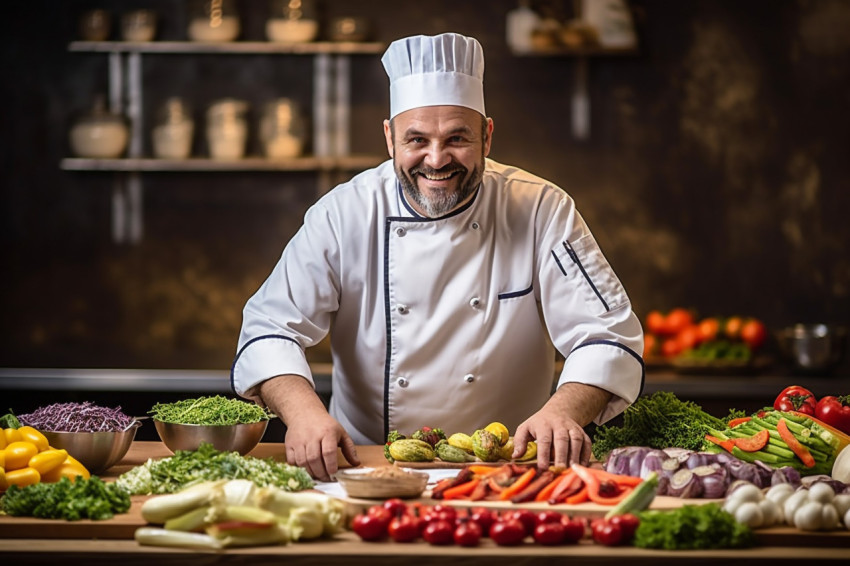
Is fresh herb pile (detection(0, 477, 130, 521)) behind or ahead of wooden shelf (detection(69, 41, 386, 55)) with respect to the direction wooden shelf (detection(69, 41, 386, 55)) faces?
ahead

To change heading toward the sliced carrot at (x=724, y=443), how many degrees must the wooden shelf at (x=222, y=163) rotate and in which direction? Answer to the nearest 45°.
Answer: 0° — it already faces it

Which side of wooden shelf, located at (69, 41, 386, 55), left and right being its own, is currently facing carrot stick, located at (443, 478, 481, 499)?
front

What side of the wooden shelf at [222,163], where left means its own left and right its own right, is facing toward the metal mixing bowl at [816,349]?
left

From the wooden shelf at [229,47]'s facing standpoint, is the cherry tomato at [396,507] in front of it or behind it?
in front

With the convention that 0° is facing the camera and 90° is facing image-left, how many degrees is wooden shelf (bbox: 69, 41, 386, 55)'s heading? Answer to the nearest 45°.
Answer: approximately 0°

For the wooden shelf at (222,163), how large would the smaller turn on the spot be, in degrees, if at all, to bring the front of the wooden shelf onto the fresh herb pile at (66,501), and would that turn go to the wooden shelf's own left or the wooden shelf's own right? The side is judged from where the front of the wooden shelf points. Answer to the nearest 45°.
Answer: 0° — it already faces it

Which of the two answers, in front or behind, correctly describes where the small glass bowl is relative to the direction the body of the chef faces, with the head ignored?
in front
